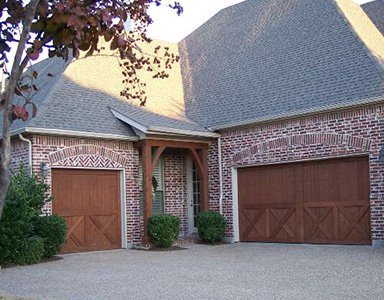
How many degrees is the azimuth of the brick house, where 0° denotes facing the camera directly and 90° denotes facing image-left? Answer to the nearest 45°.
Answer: approximately 0°

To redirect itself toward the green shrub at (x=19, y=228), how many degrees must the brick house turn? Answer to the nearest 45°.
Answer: approximately 45° to its right

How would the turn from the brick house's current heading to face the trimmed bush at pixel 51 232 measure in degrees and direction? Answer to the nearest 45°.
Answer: approximately 45° to its right
